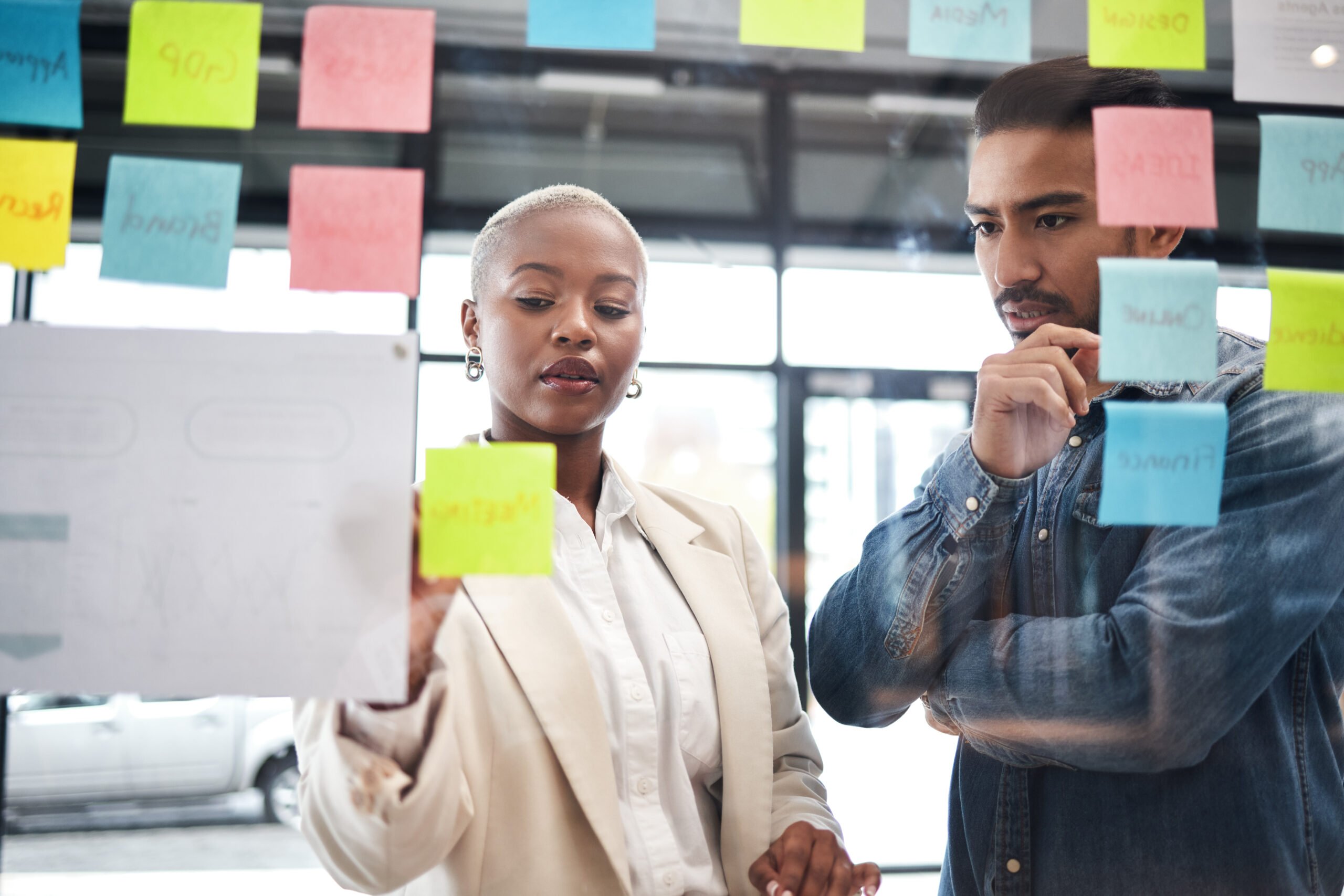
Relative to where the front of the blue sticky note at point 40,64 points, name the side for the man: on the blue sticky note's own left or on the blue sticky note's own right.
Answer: on the blue sticky note's own right

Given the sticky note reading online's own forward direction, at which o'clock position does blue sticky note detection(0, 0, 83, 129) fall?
The blue sticky note is roughly at 8 o'clock from the sticky note reading online.

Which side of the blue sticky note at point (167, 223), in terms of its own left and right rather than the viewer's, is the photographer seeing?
back

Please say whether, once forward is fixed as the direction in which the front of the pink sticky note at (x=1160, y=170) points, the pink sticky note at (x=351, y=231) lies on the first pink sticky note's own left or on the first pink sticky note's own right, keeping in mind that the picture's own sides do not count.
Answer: on the first pink sticky note's own left

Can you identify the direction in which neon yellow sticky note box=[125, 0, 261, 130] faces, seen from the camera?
facing away from the viewer

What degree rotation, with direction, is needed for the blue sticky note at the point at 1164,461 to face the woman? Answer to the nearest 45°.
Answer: approximately 90° to its left

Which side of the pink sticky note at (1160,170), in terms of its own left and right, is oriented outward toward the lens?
back

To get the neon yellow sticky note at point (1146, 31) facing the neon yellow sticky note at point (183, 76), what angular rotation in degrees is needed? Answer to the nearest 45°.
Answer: approximately 135° to its left

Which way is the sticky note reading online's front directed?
away from the camera

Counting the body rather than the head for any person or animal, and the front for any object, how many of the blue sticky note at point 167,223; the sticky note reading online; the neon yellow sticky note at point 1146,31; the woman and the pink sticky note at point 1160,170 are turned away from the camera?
4

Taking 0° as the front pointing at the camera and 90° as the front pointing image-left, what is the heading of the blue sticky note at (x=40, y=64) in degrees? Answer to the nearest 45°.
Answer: approximately 180°

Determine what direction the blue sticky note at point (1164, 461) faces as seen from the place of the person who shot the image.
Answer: facing away from the viewer
